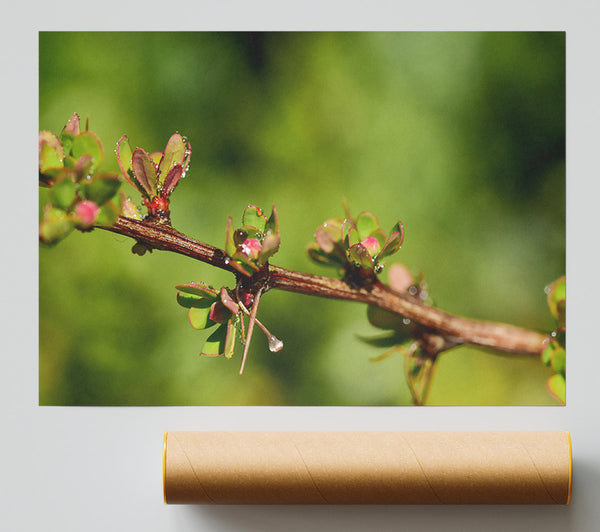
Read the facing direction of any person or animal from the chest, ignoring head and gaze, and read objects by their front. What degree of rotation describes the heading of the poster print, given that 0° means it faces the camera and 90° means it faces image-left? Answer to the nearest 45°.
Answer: approximately 0°
